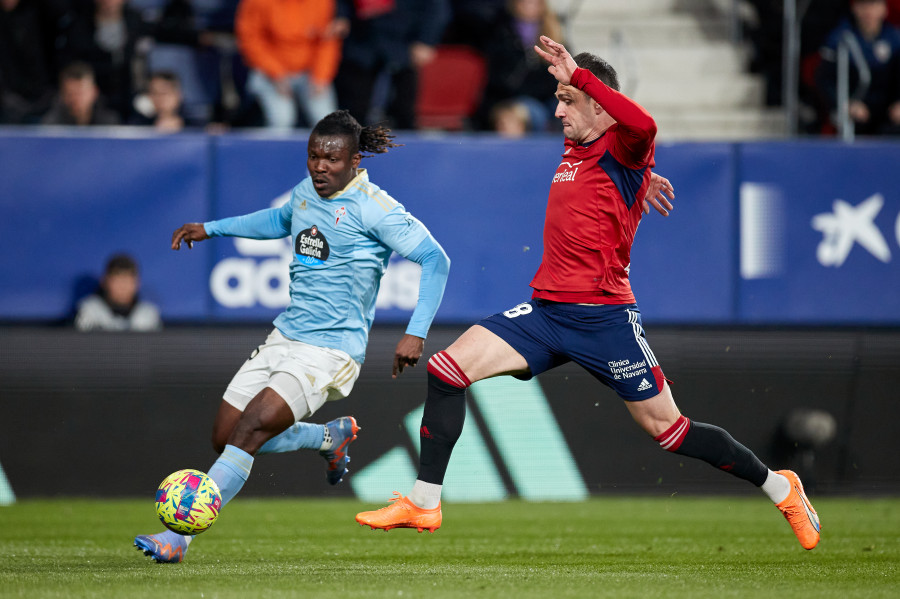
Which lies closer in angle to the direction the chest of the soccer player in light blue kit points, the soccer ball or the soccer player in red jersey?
the soccer ball

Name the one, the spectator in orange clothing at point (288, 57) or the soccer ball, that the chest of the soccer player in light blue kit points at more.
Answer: the soccer ball

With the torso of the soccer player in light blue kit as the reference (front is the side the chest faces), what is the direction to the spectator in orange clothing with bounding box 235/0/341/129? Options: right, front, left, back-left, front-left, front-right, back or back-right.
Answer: back-right

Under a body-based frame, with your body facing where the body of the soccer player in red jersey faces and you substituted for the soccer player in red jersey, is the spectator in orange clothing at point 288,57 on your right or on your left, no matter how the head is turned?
on your right

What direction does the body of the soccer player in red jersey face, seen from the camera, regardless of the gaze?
to the viewer's left

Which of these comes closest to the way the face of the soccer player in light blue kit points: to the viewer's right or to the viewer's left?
to the viewer's left

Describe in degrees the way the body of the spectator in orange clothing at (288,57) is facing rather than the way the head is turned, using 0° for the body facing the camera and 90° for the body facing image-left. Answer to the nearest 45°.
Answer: approximately 0°

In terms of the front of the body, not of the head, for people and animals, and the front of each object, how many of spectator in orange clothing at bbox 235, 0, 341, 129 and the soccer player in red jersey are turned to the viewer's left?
1

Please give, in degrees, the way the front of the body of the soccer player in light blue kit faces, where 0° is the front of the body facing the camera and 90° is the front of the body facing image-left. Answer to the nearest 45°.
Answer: approximately 45°

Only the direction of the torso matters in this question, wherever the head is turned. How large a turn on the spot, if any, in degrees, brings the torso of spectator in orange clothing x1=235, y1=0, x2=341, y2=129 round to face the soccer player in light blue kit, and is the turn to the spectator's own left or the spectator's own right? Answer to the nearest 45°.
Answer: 0° — they already face them
